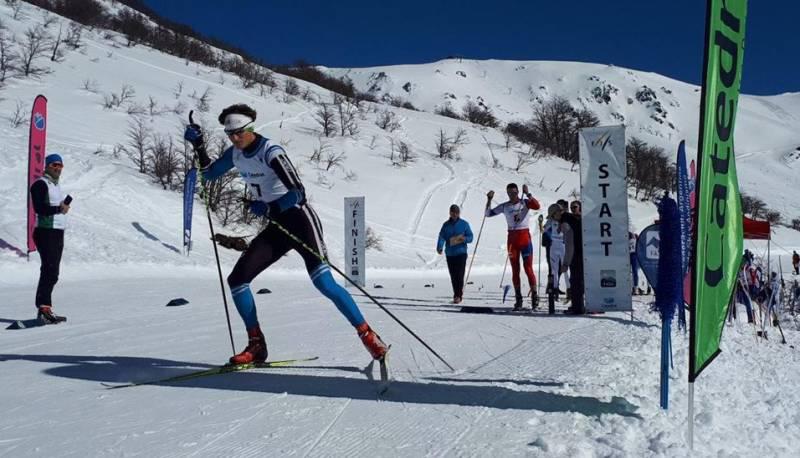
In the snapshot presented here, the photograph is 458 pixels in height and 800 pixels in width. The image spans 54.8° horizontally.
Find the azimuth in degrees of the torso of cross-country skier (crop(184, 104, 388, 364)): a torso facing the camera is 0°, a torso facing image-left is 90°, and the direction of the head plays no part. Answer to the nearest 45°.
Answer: approximately 45°

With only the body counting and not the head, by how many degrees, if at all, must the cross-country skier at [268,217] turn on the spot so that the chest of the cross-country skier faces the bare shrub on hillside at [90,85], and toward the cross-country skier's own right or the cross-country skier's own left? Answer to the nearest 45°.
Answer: approximately 135° to the cross-country skier's own right

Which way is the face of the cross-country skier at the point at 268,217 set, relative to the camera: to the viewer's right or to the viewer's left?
to the viewer's left

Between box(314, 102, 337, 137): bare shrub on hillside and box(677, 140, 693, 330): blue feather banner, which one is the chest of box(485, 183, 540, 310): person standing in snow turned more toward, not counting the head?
the blue feather banner

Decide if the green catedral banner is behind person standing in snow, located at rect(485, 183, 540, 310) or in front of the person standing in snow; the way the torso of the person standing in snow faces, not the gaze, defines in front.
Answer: in front

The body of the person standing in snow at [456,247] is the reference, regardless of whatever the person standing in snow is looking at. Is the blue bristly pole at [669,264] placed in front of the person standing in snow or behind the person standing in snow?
in front

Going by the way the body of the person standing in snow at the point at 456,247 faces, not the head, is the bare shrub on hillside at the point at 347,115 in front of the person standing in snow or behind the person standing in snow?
behind

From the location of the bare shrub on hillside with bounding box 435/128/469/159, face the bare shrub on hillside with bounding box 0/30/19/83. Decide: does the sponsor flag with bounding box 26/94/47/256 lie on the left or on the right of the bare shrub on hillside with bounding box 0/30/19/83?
left

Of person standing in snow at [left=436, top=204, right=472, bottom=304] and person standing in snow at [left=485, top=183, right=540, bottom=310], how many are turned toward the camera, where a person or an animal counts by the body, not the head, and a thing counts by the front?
2

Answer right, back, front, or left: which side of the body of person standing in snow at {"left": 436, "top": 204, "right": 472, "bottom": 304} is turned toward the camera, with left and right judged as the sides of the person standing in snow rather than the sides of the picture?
front

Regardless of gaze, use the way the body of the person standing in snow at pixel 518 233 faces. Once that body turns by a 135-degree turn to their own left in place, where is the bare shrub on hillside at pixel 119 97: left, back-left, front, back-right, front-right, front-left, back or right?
left

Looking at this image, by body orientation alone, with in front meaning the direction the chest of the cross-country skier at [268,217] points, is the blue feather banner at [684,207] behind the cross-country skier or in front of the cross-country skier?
behind

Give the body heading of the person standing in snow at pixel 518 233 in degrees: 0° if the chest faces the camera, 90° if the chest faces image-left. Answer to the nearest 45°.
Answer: approximately 0°

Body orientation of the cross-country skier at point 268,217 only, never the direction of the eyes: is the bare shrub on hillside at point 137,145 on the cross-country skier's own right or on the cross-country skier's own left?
on the cross-country skier's own right

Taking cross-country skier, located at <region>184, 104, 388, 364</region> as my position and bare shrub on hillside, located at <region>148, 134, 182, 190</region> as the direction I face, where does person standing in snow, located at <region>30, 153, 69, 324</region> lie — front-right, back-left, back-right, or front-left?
front-left
